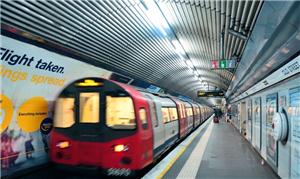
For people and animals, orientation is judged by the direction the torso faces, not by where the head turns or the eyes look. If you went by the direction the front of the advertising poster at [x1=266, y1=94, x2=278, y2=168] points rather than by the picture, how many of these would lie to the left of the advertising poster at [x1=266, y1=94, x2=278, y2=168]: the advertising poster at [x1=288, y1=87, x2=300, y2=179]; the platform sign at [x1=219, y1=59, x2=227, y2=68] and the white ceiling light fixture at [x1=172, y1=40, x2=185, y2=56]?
1

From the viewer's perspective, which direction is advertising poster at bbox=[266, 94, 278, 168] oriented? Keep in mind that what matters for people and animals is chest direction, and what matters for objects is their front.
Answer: to the viewer's left

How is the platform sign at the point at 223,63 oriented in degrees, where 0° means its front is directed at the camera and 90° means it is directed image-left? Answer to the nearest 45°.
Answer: approximately 0°

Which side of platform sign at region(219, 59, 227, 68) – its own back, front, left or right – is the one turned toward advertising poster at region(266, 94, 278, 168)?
front

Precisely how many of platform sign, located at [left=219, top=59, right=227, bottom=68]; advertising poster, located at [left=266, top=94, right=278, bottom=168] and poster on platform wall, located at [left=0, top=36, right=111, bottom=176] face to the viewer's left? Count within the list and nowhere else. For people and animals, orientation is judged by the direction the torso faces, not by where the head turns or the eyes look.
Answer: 1

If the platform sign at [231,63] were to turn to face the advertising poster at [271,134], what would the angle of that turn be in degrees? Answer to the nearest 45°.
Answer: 0° — it already faces it

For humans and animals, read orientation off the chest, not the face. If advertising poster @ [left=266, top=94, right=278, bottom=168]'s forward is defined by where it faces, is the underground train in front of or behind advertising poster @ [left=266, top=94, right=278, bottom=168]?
in front

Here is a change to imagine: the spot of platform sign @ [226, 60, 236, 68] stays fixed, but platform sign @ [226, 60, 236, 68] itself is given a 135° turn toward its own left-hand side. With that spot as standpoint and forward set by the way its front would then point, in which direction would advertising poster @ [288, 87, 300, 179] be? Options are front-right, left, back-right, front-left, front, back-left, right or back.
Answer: back-right

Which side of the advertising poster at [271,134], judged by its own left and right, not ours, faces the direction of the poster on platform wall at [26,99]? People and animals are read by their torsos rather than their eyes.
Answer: front

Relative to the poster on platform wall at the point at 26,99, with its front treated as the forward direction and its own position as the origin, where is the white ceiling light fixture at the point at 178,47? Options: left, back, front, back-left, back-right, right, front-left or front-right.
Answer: left

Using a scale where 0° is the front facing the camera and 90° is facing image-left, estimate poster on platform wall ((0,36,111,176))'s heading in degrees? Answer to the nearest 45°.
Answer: approximately 315°

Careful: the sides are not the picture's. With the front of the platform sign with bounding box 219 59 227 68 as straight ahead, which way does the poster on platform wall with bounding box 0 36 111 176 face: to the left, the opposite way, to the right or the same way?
to the left

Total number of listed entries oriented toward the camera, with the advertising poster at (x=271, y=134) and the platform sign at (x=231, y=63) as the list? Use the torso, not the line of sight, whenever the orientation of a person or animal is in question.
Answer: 1
